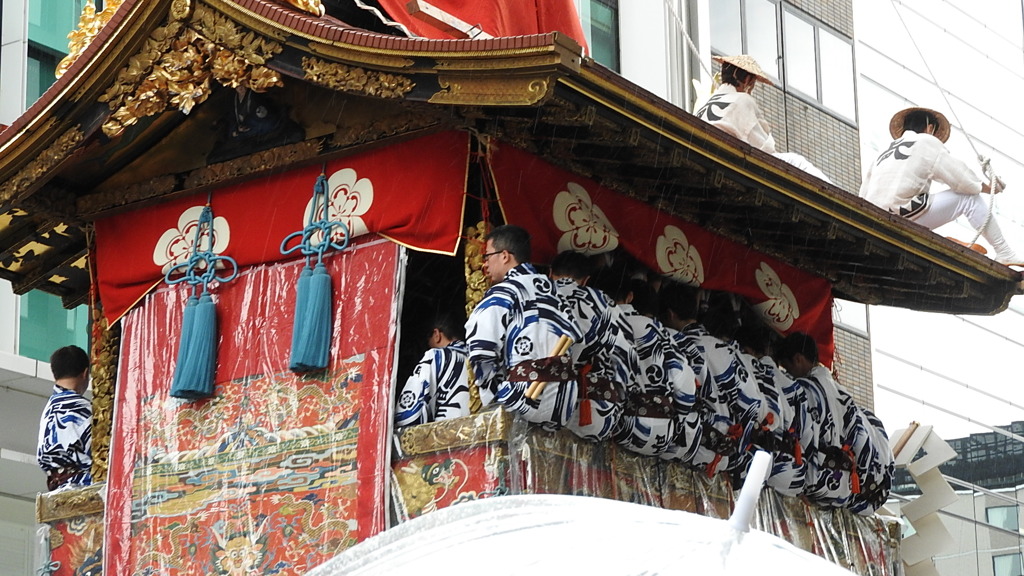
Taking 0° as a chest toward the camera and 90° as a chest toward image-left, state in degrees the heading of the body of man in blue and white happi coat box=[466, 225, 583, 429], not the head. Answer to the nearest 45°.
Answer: approximately 135°

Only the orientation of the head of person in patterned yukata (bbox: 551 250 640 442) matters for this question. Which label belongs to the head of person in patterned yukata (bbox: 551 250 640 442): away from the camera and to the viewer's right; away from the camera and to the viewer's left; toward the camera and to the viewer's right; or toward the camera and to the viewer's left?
away from the camera and to the viewer's right
